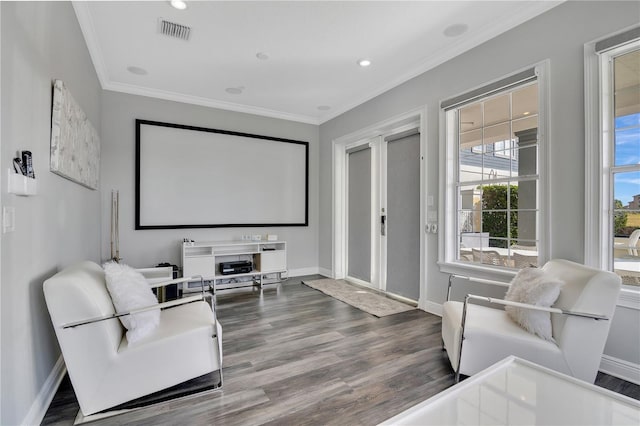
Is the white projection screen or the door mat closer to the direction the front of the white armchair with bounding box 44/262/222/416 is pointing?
the door mat

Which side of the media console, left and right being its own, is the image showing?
front

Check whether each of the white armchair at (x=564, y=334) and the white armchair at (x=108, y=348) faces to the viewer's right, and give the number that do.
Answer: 1

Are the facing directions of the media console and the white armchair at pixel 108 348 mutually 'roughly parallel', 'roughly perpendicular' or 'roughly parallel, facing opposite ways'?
roughly perpendicular

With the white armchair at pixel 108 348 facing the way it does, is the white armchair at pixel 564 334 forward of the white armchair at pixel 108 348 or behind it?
forward

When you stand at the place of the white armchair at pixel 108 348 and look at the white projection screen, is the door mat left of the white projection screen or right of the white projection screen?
right

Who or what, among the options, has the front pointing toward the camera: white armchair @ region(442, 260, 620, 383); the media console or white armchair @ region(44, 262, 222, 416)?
the media console

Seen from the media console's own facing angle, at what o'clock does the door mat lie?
The door mat is roughly at 10 o'clock from the media console.

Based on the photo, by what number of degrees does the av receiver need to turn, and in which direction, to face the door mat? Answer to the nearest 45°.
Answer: approximately 45° to its left

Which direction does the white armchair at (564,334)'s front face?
to the viewer's left

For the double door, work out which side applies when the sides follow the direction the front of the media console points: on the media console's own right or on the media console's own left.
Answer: on the media console's own left

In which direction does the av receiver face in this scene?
toward the camera

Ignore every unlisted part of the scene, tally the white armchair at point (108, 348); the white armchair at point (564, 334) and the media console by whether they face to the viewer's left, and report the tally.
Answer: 1

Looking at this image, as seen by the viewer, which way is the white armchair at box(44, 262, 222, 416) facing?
to the viewer's right

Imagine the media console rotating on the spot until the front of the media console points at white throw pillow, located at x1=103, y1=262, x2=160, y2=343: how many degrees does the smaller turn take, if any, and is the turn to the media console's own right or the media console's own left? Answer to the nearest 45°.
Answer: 0° — it already faces it

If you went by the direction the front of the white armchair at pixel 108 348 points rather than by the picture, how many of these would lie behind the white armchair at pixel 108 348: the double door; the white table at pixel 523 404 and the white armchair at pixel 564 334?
0
